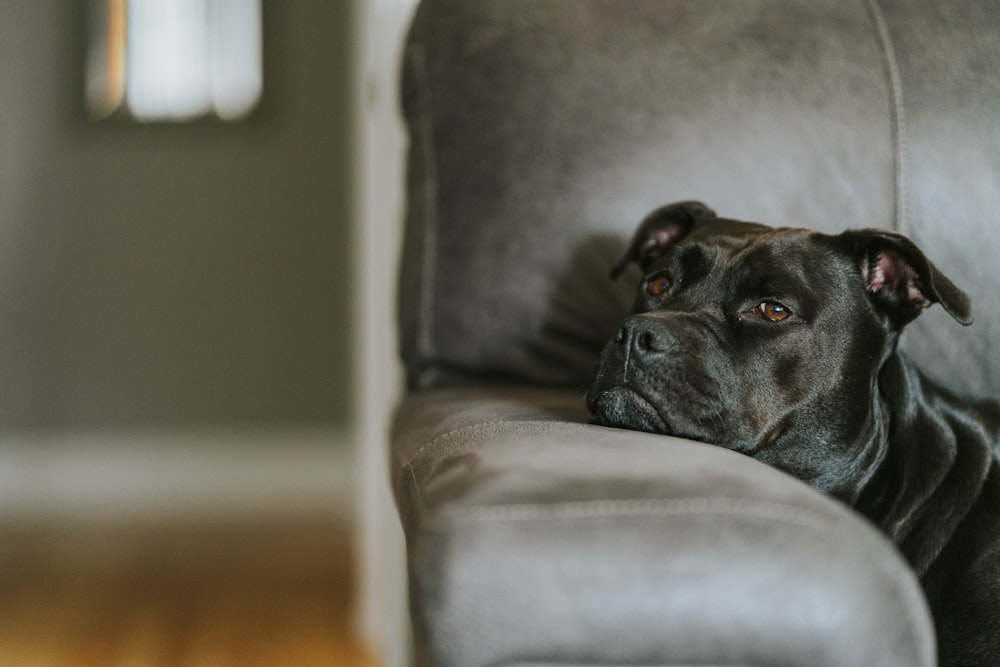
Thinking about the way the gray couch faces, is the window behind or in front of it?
behind

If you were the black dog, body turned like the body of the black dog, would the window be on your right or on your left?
on your right

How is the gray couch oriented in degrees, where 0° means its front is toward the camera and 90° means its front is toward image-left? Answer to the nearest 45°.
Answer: approximately 0°

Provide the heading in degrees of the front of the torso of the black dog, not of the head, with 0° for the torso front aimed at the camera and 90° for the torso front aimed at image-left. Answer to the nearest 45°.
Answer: approximately 45°
